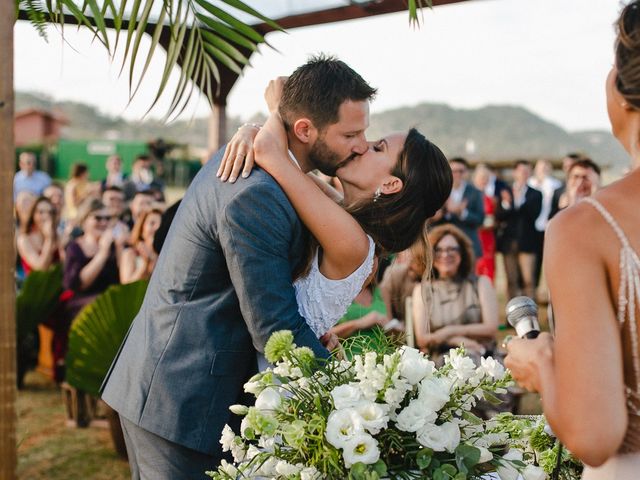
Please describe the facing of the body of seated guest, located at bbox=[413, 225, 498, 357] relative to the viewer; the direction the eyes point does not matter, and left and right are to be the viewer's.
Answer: facing the viewer

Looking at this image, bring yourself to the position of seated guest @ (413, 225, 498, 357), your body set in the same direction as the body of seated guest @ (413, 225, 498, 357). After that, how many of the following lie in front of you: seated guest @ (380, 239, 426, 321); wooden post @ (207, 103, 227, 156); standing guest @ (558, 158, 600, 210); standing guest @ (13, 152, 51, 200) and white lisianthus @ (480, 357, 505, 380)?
1

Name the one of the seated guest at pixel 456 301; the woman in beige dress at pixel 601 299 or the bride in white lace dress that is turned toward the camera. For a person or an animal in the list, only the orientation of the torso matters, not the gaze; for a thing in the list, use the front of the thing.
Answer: the seated guest

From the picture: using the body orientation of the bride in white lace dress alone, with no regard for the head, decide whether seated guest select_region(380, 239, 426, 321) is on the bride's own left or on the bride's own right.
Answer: on the bride's own right

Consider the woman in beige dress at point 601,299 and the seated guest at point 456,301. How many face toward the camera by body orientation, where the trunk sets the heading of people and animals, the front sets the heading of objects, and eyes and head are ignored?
1

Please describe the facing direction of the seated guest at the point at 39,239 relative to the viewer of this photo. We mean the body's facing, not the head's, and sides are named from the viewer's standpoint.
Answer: facing the viewer and to the right of the viewer

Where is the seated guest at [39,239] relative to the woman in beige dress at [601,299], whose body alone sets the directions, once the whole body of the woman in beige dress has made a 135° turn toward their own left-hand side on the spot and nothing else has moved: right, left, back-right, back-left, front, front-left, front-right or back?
back-right

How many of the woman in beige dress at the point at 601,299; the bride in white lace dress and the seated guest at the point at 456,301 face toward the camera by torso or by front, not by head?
1

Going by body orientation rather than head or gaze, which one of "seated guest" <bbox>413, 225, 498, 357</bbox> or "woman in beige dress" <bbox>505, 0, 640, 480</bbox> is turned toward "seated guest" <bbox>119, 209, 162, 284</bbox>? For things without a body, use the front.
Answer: the woman in beige dress

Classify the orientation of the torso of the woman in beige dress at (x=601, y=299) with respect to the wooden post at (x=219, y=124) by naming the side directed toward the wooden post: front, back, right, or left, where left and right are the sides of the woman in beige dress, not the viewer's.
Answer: front

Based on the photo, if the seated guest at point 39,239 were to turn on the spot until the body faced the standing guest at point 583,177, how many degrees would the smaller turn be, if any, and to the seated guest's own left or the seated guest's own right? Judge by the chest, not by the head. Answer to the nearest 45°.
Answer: approximately 45° to the seated guest's own left

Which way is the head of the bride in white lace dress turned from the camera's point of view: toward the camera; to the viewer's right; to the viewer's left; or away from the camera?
to the viewer's left

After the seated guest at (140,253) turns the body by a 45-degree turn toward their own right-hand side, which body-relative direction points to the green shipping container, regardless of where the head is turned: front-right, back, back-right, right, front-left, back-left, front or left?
back

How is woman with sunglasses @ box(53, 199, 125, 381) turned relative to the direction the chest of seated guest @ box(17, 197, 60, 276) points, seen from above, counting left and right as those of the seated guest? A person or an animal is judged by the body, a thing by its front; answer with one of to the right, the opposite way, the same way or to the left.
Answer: the same way

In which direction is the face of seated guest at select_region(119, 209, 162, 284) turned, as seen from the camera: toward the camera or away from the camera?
toward the camera

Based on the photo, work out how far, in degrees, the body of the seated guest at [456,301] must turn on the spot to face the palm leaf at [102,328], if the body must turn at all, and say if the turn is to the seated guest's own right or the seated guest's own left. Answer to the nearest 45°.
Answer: approximately 90° to the seated guest's own right

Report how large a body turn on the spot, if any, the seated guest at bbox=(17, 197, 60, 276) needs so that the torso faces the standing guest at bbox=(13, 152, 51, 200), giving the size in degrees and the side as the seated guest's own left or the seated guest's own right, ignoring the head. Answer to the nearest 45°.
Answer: approximately 135° to the seated guest's own left
